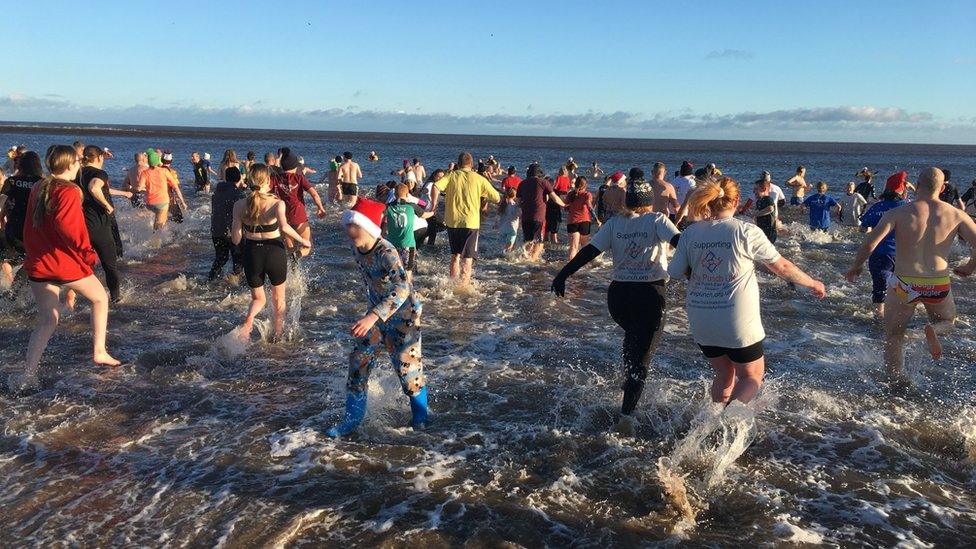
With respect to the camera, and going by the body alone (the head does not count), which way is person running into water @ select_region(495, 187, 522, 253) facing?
away from the camera

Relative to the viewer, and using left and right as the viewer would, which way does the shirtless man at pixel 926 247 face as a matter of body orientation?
facing away from the viewer

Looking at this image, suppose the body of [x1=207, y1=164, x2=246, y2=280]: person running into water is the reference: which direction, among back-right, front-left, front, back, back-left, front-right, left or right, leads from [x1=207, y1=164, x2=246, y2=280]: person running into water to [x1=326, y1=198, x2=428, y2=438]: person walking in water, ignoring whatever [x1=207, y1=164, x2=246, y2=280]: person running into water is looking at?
back-right

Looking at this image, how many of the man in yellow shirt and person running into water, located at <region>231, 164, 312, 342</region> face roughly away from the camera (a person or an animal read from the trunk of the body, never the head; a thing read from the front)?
2

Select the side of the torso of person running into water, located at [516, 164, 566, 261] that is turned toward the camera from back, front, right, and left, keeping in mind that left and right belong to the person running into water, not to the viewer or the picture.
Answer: back

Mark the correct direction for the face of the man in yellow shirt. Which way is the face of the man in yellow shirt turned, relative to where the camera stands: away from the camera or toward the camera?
away from the camera

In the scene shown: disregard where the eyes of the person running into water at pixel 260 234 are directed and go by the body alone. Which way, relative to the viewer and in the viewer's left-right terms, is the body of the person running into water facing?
facing away from the viewer

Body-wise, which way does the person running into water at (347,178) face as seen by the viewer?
away from the camera

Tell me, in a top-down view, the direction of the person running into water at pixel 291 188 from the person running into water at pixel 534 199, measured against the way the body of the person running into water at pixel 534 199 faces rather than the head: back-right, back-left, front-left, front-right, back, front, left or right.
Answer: back-left

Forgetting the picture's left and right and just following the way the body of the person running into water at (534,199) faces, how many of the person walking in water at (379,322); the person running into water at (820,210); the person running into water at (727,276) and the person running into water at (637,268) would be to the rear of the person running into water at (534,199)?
3

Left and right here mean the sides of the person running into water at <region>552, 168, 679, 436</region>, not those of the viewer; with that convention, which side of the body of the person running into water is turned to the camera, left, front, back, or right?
back
